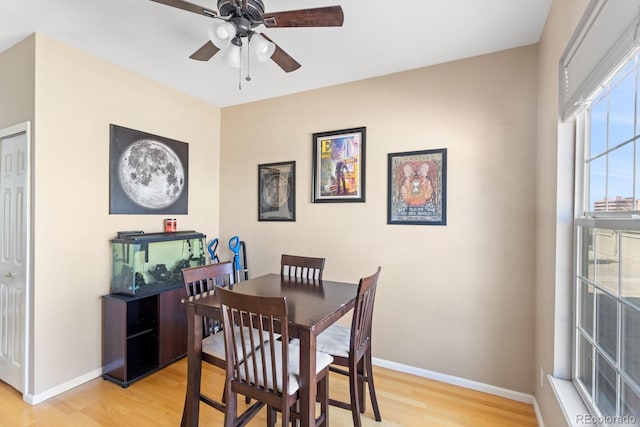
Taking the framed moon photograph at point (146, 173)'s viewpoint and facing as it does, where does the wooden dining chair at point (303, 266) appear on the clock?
The wooden dining chair is roughly at 12 o'clock from the framed moon photograph.

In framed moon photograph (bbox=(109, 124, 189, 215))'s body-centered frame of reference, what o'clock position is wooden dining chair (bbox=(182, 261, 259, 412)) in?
The wooden dining chair is roughly at 1 o'clock from the framed moon photograph.

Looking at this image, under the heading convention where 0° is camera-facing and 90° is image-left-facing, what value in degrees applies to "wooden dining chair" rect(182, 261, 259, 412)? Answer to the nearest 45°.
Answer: approximately 315°

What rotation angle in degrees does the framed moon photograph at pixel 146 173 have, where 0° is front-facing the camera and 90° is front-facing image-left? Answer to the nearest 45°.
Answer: approximately 315°

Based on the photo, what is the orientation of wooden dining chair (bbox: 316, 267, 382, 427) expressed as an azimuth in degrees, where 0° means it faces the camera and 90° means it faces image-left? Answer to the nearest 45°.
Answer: approximately 135°

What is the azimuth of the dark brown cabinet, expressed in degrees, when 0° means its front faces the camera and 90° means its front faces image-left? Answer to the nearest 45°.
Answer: approximately 315°

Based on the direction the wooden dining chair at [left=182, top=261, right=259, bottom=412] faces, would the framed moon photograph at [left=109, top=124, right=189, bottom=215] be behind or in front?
behind

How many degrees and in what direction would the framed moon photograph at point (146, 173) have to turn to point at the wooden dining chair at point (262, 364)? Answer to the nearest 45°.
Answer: approximately 45° to its right

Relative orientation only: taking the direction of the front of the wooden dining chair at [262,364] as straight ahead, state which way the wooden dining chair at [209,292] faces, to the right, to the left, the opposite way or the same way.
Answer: to the right
